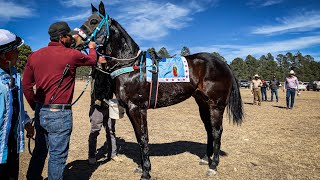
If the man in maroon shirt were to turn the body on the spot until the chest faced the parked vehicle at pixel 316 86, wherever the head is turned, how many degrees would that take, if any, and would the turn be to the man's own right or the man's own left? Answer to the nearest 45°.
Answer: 0° — they already face it

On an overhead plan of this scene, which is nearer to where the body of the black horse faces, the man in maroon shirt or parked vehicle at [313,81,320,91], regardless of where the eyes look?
the man in maroon shirt

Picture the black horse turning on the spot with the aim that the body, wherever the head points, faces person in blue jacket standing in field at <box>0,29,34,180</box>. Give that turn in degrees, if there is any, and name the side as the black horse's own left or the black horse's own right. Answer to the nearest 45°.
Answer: approximately 45° to the black horse's own left

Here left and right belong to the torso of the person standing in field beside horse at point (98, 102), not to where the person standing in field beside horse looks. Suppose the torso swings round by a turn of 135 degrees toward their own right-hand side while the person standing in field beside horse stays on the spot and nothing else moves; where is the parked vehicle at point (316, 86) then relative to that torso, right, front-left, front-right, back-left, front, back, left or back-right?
back-right

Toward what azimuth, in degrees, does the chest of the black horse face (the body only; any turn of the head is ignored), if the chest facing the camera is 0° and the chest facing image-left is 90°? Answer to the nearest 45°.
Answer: approximately 90°

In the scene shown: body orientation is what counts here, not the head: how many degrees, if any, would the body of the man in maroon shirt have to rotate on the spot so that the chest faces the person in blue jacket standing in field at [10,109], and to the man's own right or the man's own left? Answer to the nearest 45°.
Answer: approximately 180°

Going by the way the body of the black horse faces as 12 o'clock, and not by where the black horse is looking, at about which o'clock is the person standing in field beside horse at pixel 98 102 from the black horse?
The person standing in field beside horse is roughly at 1 o'clock from the black horse.

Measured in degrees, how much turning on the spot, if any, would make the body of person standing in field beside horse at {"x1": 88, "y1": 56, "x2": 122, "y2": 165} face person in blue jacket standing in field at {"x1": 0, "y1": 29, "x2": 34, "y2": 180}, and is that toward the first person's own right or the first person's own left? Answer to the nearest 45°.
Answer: approximately 45° to the first person's own right

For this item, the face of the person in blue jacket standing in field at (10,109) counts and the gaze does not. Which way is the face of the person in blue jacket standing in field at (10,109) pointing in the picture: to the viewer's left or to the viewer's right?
to the viewer's right

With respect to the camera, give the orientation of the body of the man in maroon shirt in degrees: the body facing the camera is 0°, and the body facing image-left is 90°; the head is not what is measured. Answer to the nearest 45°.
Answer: approximately 225°
